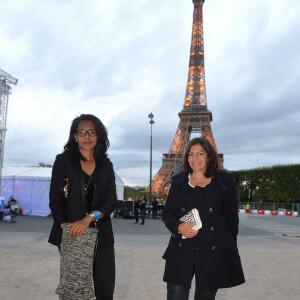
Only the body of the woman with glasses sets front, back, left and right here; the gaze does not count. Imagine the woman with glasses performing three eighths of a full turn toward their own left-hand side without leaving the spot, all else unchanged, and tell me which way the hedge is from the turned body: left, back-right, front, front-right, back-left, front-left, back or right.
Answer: front

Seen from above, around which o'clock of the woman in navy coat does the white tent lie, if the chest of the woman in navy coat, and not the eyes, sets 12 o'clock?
The white tent is roughly at 5 o'clock from the woman in navy coat.

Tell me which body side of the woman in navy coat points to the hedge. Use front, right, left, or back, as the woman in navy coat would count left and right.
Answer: back

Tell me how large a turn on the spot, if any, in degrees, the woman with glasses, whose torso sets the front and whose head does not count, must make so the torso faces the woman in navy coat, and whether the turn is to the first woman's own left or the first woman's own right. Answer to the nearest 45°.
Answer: approximately 90° to the first woman's own left

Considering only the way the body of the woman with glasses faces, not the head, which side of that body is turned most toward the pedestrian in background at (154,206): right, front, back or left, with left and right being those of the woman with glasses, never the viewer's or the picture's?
back

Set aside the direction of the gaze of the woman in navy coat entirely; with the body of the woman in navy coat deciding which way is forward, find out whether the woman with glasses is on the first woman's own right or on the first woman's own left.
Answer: on the first woman's own right

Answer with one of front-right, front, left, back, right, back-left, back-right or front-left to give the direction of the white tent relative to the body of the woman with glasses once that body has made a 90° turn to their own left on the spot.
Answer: left

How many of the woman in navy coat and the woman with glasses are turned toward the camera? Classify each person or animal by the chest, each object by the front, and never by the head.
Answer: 2
